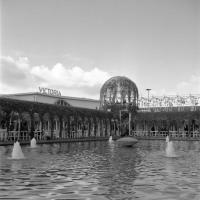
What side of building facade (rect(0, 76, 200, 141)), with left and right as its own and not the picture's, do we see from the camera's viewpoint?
front
